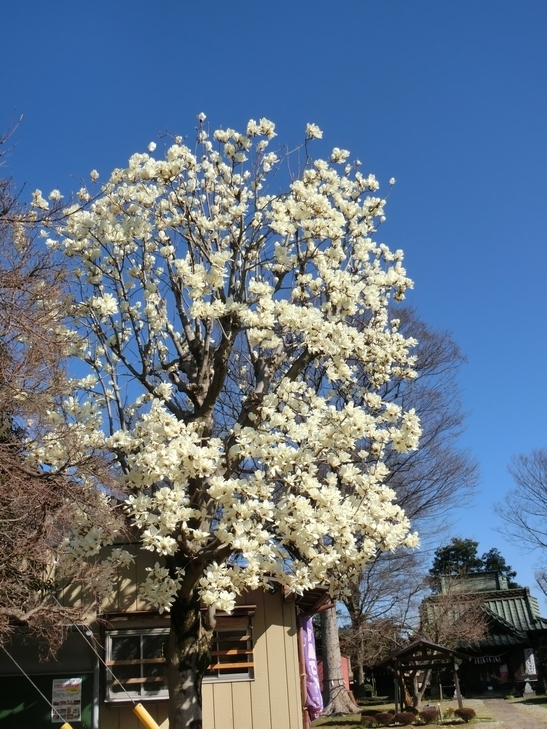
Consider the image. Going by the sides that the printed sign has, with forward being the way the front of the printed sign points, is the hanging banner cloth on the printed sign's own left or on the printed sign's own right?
on the printed sign's own left

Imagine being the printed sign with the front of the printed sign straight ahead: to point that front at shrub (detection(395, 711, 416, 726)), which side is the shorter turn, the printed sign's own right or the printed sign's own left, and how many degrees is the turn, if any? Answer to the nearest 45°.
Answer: approximately 135° to the printed sign's own left

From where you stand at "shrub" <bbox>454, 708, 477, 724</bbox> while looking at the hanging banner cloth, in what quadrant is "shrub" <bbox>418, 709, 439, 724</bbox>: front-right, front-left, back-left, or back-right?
front-right

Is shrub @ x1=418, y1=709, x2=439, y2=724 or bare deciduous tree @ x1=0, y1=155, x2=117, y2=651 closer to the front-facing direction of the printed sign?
the bare deciduous tree

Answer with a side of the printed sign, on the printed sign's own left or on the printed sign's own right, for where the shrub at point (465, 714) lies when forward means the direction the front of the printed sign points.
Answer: on the printed sign's own left

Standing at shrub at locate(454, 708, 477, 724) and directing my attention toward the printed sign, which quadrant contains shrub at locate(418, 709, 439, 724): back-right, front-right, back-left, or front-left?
front-right

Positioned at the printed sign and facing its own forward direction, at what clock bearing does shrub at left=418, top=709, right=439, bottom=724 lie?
The shrub is roughly at 8 o'clock from the printed sign.

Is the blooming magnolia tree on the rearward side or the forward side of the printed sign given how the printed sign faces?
on the forward side

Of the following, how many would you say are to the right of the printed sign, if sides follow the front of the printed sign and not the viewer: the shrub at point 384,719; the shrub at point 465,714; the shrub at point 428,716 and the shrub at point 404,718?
0

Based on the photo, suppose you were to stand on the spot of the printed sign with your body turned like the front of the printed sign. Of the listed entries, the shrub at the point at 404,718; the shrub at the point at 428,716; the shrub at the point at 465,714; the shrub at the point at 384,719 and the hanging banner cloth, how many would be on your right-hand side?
0

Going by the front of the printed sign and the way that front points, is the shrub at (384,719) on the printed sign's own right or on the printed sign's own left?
on the printed sign's own left

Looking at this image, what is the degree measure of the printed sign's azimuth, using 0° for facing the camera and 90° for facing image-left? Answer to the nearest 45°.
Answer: approximately 0°
